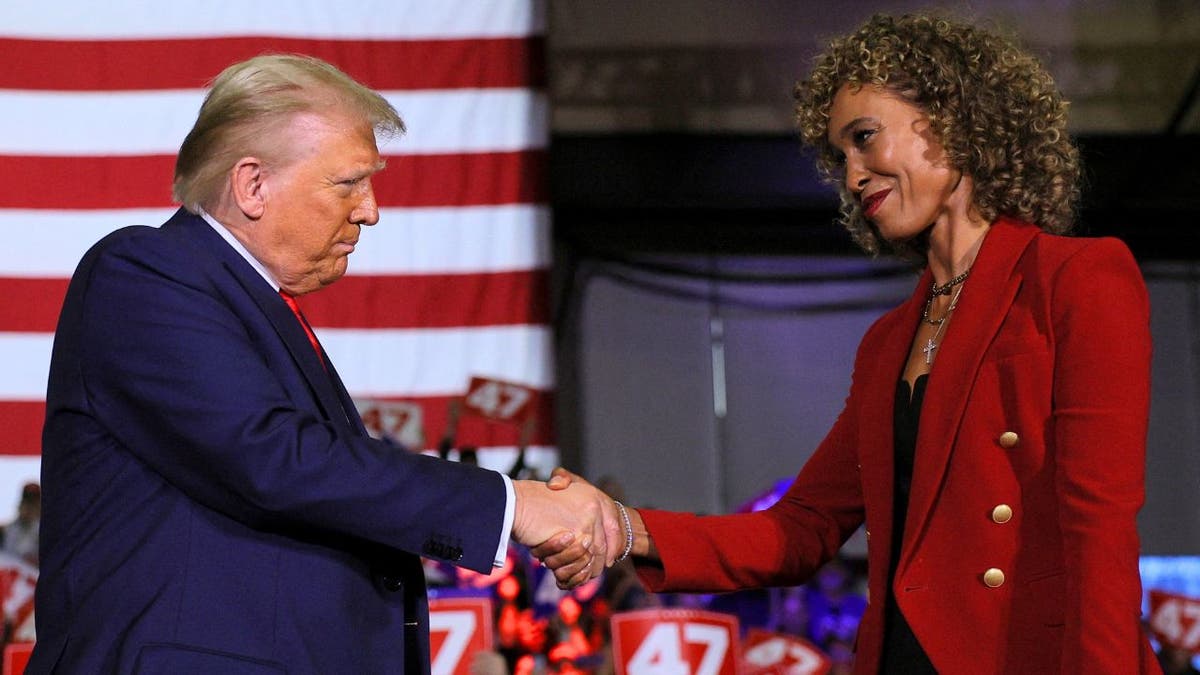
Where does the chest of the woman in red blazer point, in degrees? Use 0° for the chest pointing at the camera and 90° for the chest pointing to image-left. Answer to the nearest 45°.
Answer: approximately 45°

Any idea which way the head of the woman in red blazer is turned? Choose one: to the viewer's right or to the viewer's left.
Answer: to the viewer's left

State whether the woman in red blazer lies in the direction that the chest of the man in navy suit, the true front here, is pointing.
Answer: yes

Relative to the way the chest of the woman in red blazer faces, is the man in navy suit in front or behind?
in front

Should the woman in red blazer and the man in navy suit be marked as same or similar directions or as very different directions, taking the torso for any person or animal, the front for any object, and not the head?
very different directions

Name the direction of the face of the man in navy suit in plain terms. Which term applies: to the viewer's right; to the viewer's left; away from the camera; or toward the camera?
to the viewer's right

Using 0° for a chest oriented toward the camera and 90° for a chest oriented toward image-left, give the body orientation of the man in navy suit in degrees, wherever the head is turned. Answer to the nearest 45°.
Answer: approximately 270°

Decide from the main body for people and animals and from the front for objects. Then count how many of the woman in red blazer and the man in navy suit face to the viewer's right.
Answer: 1
